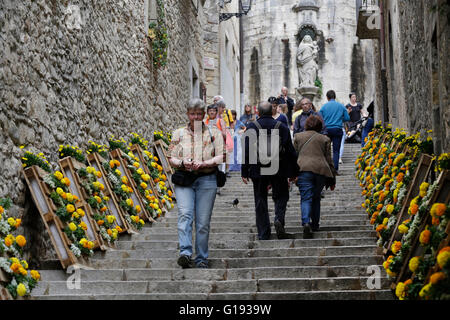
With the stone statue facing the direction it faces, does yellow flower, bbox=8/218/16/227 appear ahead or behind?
ahead

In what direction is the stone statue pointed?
toward the camera

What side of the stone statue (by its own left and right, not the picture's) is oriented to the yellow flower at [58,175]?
front

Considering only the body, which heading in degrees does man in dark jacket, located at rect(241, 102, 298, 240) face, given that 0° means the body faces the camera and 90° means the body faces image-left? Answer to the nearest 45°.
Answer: approximately 180°

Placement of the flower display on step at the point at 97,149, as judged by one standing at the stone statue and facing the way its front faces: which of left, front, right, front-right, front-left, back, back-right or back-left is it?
front

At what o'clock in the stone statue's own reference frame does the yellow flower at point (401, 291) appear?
The yellow flower is roughly at 12 o'clock from the stone statue.

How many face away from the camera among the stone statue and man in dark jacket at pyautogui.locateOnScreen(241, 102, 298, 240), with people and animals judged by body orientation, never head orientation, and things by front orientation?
1

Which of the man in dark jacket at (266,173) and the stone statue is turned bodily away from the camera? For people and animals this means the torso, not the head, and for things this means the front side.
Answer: the man in dark jacket
